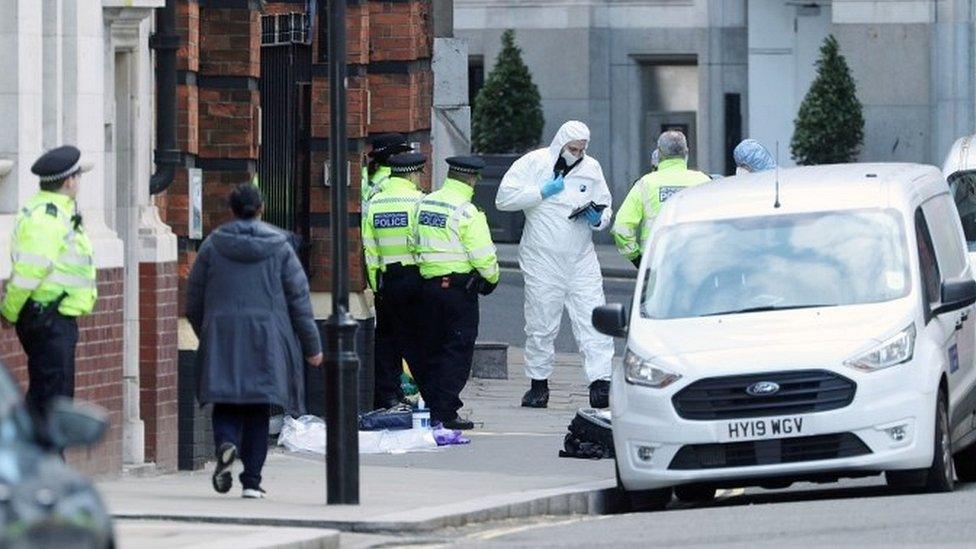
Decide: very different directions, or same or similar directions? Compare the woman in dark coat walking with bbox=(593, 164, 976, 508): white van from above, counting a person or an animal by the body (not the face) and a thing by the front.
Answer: very different directions

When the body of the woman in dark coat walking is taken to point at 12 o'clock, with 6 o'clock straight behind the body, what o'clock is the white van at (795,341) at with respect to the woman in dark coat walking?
The white van is roughly at 3 o'clock from the woman in dark coat walking.

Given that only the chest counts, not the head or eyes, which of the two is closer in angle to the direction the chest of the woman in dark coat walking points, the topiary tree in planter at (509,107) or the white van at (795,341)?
the topiary tree in planter

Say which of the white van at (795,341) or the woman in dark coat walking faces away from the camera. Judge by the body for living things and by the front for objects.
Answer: the woman in dark coat walking

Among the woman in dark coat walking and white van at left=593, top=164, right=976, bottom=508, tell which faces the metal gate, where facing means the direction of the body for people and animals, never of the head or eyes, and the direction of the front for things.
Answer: the woman in dark coat walking

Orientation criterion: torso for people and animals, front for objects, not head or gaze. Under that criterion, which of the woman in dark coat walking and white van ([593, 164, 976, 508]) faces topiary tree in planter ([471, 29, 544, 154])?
the woman in dark coat walking

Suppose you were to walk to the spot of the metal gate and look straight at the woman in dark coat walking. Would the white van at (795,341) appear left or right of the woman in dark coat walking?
left

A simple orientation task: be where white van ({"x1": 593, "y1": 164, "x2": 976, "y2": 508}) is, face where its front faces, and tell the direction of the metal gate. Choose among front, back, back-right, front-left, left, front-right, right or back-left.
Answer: back-right

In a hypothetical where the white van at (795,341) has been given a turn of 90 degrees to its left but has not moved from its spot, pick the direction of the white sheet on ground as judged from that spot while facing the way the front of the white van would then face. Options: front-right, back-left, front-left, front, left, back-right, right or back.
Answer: back-left

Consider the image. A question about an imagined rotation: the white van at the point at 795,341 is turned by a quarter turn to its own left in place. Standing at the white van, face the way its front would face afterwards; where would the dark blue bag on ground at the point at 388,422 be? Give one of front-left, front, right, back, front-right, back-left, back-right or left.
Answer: back-left

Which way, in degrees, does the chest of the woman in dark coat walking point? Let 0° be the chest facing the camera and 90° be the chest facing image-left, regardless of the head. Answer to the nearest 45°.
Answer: approximately 180°

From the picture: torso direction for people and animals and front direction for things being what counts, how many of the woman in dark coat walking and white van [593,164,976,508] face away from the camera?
1

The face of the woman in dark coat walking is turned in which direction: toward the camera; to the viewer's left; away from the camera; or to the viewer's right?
away from the camera
